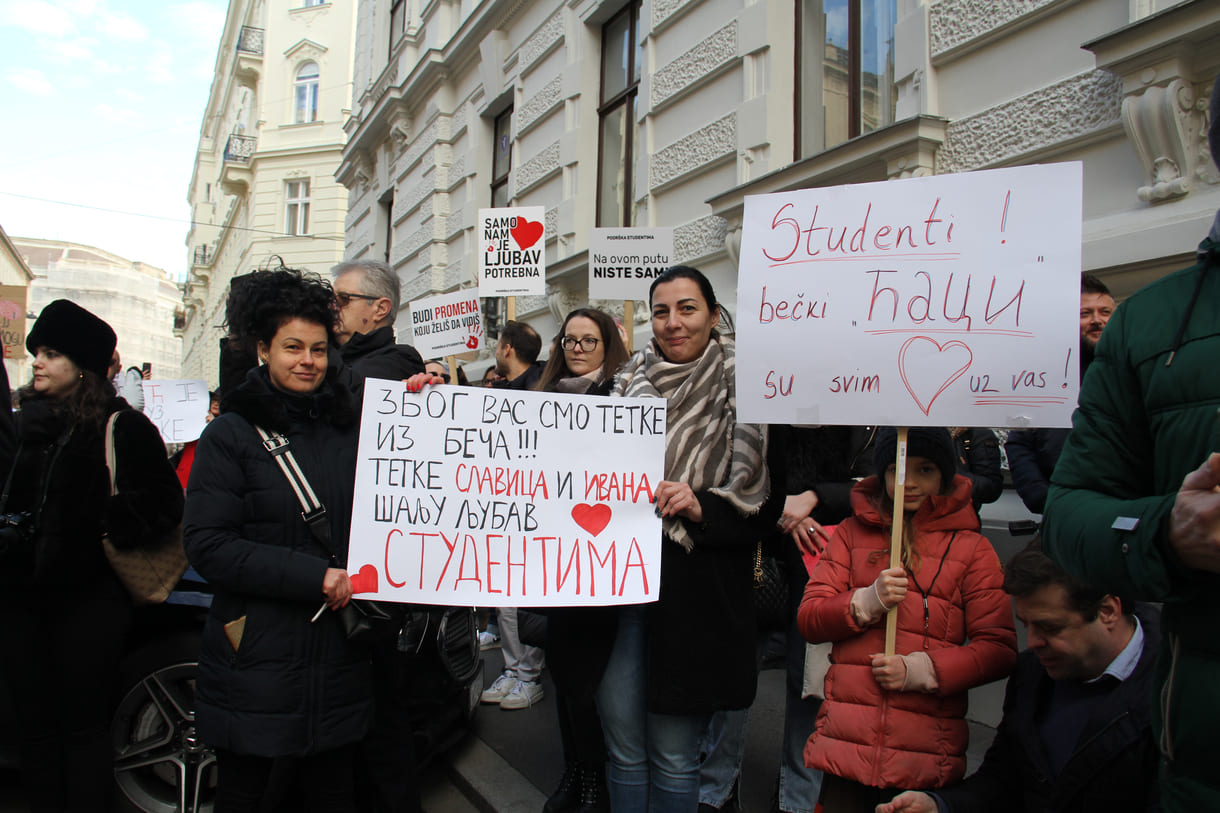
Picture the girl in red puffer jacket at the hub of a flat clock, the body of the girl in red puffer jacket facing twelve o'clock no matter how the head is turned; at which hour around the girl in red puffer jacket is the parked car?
The parked car is roughly at 3 o'clock from the girl in red puffer jacket.

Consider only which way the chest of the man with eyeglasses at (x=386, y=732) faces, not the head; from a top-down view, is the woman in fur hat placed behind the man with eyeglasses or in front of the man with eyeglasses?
in front

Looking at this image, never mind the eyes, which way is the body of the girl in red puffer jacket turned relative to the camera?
toward the camera

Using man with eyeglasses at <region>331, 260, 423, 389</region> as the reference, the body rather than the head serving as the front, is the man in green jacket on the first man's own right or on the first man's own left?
on the first man's own left
